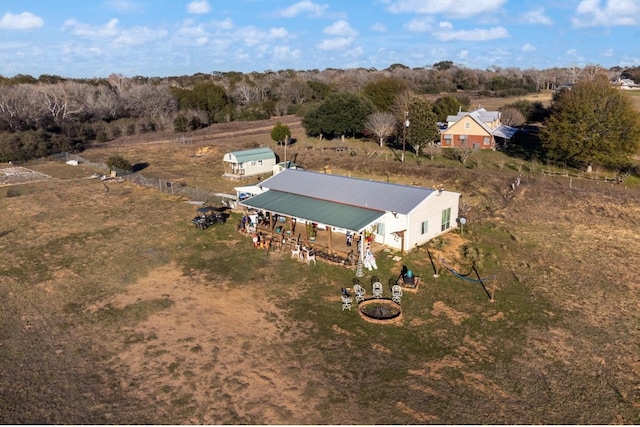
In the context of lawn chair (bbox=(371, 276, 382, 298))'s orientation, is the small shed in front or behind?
behind

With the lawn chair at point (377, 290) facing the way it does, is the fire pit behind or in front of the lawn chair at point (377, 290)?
in front

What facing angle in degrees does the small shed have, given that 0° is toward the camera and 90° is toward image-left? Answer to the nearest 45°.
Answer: approximately 45°

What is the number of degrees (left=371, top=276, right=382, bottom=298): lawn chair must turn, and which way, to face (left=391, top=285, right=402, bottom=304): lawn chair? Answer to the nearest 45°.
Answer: approximately 90° to its left

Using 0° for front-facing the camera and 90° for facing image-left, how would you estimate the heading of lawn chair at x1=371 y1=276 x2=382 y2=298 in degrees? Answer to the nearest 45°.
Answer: approximately 0°

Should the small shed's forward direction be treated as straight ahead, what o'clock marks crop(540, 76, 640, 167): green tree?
The green tree is roughly at 8 o'clock from the small shed.

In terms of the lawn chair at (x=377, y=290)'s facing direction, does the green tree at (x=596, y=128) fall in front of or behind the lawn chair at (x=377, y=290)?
behind

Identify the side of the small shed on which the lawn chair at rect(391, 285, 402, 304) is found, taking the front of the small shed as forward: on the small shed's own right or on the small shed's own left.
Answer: on the small shed's own left
